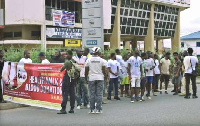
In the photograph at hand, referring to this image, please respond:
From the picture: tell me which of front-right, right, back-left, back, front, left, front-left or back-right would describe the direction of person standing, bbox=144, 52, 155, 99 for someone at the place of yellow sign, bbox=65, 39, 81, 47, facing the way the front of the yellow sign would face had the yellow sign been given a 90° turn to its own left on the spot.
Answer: right

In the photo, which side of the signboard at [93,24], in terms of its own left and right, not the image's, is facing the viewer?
front

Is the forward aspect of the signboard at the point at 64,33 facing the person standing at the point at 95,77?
yes

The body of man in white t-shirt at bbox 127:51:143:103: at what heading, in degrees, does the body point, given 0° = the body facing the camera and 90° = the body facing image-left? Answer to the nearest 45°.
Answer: approximately 0°

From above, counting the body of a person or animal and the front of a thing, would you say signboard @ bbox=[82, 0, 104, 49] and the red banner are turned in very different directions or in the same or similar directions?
same or similar directions

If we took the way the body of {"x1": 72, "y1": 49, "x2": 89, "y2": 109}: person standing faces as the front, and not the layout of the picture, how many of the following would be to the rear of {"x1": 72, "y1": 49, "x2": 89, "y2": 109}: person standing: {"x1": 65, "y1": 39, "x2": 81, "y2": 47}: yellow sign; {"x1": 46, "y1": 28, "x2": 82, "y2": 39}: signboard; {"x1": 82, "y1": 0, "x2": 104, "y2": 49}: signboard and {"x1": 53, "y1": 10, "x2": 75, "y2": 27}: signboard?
4

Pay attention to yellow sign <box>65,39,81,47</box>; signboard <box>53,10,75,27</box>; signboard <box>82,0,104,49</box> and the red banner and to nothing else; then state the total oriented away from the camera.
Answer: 0

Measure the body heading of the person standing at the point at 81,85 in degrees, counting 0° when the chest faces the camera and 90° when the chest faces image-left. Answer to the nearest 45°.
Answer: approximately 0°

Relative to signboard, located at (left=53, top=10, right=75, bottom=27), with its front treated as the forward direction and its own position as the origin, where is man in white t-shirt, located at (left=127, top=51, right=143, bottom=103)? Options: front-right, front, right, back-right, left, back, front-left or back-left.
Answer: front

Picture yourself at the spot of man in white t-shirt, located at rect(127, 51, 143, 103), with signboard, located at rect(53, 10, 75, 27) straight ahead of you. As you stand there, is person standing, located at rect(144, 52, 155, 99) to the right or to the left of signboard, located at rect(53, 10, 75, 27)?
right
